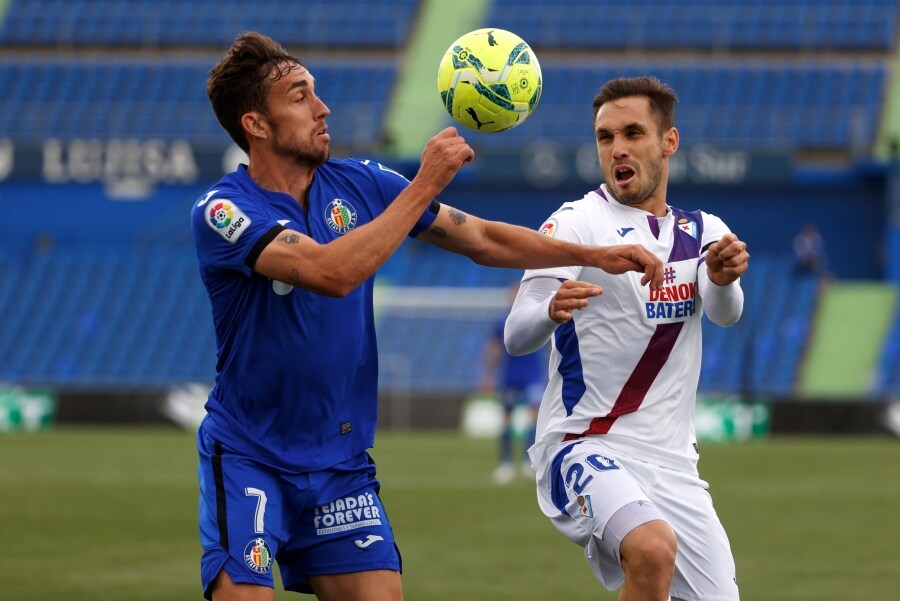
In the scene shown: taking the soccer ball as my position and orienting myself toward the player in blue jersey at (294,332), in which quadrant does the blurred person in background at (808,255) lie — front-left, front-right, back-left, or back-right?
back-right

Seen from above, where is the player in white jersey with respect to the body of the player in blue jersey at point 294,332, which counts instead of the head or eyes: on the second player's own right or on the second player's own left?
on the second player's own left

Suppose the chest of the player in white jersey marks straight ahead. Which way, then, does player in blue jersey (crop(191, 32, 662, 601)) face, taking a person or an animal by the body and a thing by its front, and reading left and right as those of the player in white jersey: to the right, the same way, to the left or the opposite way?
the same way

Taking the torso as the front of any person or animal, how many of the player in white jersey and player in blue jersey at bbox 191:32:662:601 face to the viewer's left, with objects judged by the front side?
0

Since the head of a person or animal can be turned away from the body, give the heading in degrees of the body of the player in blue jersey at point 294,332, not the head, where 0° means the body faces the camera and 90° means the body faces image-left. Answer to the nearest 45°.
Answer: approximately 315°

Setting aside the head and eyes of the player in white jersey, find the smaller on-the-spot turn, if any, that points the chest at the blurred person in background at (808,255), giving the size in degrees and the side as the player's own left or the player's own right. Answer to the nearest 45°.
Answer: approximately 135° to the player's own left

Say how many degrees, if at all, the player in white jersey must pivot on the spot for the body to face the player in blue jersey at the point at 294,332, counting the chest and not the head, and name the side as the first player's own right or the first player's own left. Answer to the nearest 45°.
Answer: approximately 90° to the first player's own right

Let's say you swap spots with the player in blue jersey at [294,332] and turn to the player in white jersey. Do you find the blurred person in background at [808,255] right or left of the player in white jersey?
left

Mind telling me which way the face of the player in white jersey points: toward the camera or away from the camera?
toward the camera
